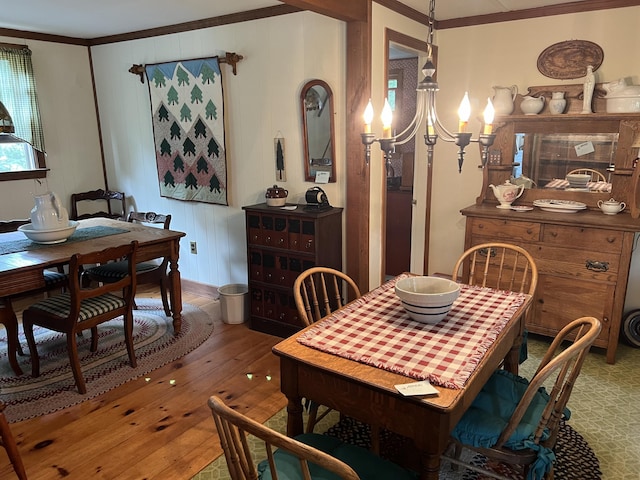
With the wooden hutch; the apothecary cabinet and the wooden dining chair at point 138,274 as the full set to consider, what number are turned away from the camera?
0

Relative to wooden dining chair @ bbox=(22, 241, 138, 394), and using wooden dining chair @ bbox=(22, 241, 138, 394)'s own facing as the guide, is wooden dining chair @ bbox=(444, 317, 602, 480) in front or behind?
behind

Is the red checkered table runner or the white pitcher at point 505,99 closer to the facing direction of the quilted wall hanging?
the red checkered table runner

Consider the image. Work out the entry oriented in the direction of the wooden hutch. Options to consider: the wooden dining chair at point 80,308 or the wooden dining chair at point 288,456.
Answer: the wooden dining chair at point 288,456

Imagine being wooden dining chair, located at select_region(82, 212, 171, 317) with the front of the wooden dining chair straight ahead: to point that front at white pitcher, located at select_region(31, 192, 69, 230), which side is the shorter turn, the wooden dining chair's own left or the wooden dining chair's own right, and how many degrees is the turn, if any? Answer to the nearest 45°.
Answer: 0° — it already faces it

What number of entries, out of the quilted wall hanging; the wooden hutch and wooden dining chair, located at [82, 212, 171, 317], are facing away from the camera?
0

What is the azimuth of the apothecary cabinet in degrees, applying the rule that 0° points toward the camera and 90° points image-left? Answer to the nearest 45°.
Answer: approximately 45°

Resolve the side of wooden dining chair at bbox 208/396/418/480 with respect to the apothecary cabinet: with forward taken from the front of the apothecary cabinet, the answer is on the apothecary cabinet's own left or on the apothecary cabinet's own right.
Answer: on the apothecary cabinet's own left

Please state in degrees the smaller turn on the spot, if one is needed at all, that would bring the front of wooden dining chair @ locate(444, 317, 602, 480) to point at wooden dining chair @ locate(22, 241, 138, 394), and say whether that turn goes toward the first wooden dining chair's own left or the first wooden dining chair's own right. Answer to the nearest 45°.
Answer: approximately 45° to the first wooden dining chair's own left

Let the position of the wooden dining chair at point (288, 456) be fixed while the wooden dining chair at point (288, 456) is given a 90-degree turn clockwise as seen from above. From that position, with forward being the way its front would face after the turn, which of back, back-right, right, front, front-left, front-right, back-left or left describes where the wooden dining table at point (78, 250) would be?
back

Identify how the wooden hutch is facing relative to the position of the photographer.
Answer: facing the viewer and to the left of the viewer

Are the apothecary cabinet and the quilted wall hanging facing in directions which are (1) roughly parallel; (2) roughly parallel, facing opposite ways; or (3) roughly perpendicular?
roughly parallel

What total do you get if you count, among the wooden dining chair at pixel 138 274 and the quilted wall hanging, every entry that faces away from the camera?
0

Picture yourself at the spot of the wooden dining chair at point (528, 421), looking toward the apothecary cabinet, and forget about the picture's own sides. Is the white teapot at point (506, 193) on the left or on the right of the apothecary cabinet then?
right

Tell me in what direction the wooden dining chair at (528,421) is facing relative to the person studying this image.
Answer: facing away from the viewer and to the left of the viewer

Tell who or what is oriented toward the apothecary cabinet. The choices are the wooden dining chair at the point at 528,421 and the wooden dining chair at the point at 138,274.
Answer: the wooden dining chair at the point at 528,421

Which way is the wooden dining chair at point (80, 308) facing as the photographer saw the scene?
facing away from the viewer and to the left of the viewer

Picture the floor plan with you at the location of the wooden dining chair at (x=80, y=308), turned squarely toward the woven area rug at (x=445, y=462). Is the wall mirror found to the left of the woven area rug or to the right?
left
